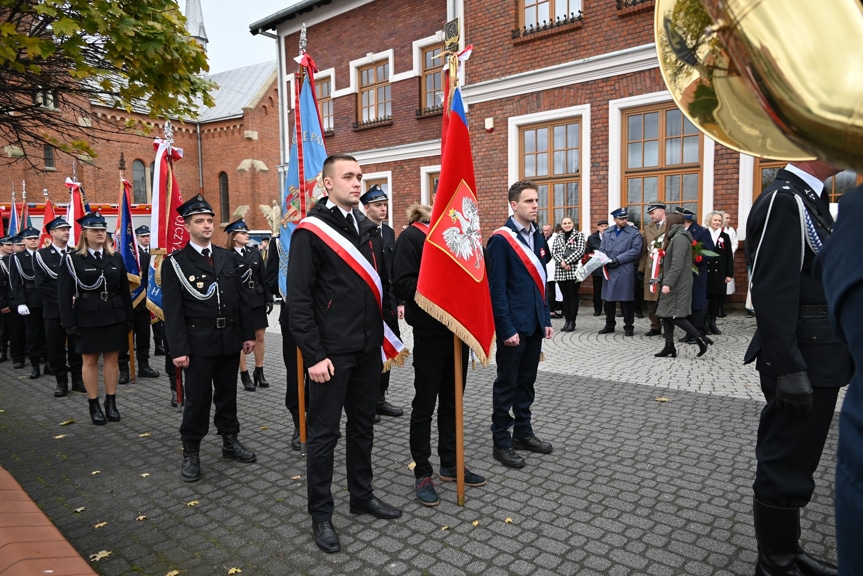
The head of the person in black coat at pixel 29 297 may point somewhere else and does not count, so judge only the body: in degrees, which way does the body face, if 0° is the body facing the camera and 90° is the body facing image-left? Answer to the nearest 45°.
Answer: approximately 315°

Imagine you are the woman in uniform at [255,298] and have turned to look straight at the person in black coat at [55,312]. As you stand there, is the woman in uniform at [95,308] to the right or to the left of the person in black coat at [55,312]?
left

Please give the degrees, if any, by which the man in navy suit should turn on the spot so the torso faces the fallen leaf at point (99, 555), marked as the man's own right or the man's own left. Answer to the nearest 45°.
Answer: approximately 90° to the man's own right

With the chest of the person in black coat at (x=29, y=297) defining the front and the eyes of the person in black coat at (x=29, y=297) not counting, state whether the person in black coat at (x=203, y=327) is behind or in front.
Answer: in front

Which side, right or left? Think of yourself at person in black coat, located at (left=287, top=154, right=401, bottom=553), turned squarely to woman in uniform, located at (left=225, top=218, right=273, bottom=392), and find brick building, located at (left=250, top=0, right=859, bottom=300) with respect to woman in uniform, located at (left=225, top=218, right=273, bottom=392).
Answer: right

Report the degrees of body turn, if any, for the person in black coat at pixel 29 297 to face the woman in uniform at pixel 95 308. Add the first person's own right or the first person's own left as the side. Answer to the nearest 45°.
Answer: approximately 45° to the first person's own right

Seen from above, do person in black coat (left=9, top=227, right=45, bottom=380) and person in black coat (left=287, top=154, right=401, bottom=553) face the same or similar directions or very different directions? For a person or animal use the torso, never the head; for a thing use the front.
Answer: same or similar directions

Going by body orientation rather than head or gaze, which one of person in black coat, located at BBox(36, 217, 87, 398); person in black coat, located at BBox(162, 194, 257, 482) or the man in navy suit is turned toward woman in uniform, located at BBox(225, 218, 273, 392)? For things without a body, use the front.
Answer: person in black coat, located at BBox(36, 217, 87, 398)

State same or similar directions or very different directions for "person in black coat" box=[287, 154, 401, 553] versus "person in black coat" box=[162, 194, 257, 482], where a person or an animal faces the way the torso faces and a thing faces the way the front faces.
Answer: same or similar directions

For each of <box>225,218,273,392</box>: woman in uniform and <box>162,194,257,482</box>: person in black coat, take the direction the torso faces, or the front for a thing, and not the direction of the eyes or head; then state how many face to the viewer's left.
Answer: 0

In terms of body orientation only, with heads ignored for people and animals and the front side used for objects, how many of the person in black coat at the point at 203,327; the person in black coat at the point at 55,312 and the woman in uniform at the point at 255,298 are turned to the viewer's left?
0

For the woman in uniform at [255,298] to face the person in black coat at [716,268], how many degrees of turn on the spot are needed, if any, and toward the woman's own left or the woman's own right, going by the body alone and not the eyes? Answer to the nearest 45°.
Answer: approximately 45° to the woman's own left

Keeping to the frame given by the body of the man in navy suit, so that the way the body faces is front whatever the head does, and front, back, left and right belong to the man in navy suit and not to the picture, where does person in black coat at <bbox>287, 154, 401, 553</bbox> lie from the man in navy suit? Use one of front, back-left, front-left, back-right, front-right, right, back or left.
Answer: right

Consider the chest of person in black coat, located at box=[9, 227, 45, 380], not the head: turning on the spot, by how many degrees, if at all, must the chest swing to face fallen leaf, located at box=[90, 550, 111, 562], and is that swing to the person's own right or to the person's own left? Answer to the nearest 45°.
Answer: approximately 45° to the person's own right

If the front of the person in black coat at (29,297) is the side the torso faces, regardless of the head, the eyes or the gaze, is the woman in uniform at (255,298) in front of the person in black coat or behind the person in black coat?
in front

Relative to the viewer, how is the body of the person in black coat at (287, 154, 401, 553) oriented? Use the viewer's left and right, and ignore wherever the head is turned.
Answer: facing the viewer and to the right of the viewer

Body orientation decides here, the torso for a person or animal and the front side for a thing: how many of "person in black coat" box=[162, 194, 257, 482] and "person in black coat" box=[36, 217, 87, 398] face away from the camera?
0
